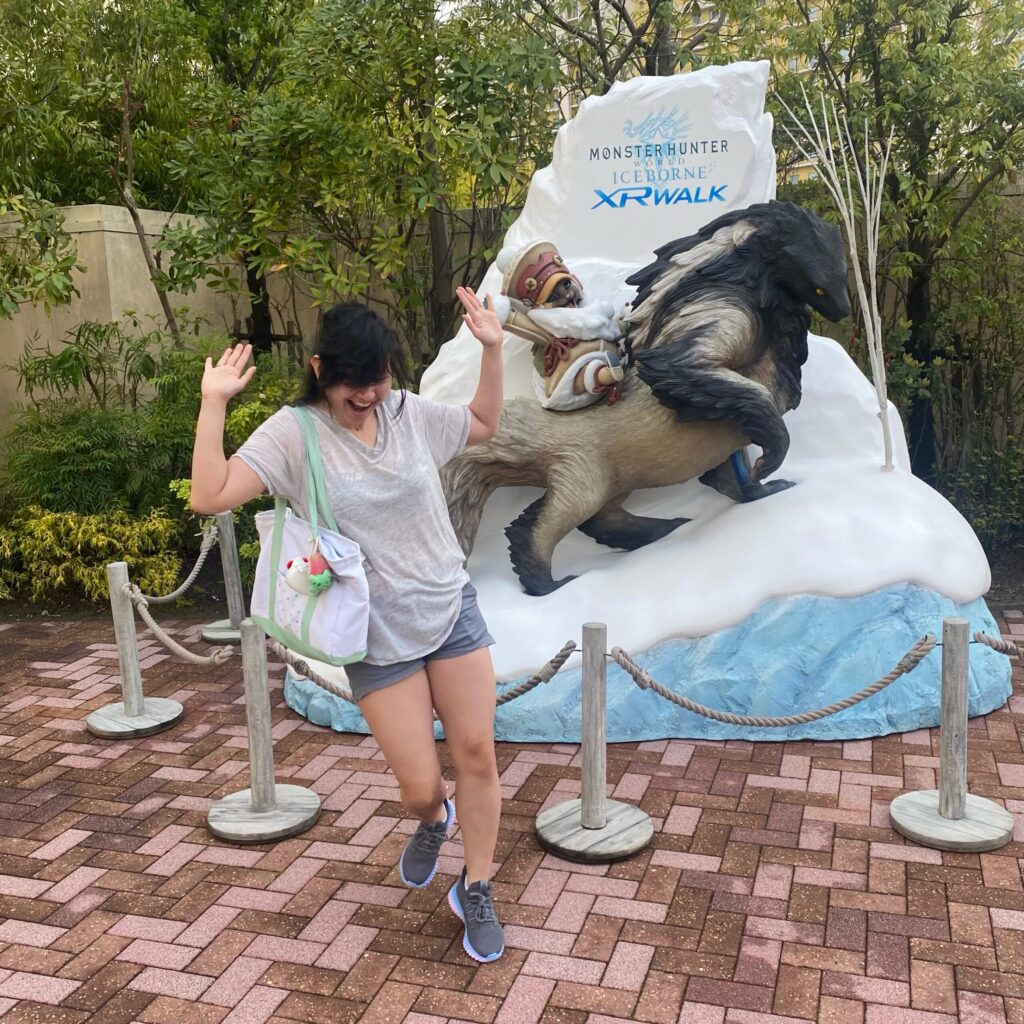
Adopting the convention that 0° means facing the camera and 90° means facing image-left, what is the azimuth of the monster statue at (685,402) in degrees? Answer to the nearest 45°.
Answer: approximately 270°

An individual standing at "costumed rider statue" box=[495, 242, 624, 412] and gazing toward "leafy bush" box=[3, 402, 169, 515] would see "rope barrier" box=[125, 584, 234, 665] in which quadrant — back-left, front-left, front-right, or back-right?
front-left

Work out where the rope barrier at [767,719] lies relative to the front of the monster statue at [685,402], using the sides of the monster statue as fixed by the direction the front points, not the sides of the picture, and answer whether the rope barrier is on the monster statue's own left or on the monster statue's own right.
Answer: on the monster statue's own right

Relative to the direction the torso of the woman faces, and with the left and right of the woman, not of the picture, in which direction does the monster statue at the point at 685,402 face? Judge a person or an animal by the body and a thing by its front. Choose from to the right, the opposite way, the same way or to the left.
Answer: to the left

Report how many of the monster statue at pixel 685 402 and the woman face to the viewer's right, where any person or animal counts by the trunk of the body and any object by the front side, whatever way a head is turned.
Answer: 1

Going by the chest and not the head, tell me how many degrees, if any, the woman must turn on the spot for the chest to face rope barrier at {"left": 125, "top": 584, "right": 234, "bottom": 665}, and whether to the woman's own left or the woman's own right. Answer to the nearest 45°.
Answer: approximately 135° to the woman's own right

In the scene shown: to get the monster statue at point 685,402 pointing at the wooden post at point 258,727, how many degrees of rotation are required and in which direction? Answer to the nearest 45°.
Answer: approximately 135° to its right

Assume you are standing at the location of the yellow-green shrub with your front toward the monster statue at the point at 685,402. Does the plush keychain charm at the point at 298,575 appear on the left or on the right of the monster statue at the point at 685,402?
right

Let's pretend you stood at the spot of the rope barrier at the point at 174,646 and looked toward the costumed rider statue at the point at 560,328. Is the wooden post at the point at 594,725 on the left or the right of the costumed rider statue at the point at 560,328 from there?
right

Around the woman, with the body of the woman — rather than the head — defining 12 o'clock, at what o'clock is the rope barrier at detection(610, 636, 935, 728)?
The rope barrier is roughly at 8 o'clock from the woman.

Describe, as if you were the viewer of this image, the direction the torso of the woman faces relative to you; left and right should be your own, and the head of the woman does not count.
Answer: facing the viewer

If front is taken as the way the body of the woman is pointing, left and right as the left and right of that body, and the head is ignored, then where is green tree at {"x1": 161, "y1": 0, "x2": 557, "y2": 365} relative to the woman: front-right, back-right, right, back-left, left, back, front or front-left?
back

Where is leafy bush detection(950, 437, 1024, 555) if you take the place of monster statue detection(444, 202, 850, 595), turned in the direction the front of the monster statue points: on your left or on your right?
on your left
